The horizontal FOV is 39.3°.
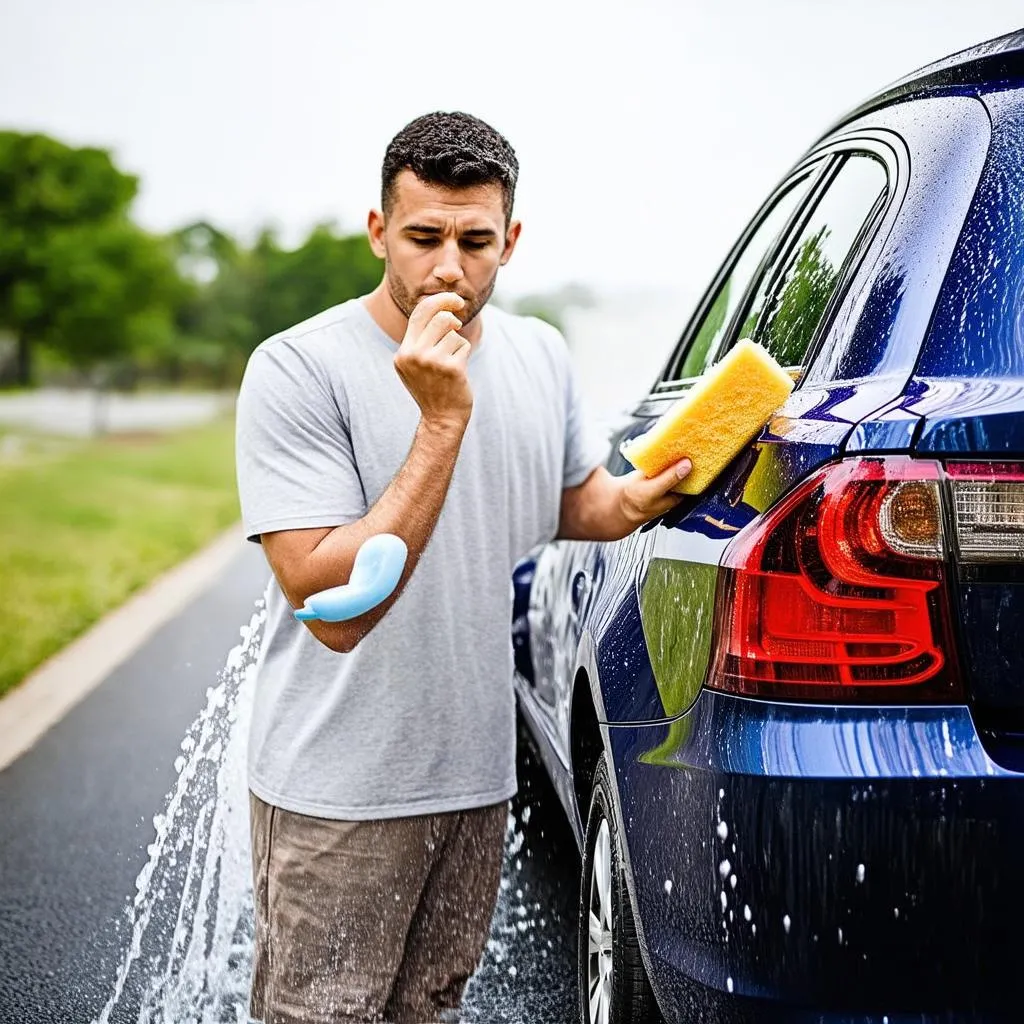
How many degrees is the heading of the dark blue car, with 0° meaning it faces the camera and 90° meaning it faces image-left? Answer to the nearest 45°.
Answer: approximately 135°
